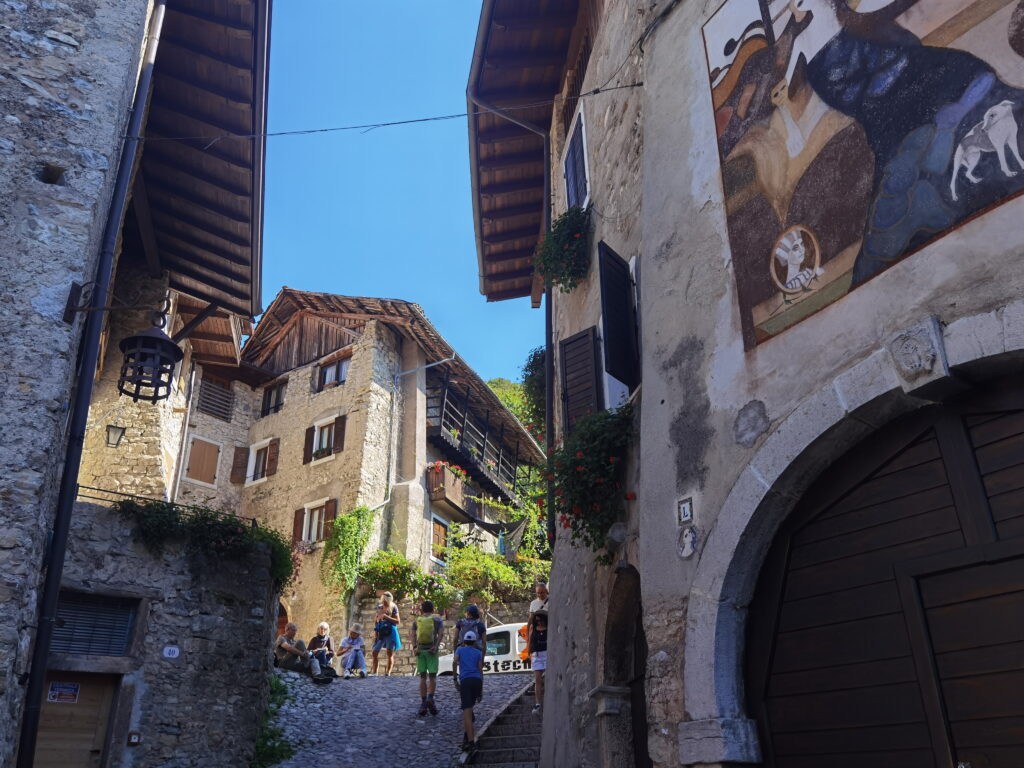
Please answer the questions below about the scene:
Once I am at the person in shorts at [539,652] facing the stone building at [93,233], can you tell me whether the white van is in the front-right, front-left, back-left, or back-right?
back-right

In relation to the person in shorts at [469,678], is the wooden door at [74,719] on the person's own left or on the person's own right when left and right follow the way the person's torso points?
on the person's own left

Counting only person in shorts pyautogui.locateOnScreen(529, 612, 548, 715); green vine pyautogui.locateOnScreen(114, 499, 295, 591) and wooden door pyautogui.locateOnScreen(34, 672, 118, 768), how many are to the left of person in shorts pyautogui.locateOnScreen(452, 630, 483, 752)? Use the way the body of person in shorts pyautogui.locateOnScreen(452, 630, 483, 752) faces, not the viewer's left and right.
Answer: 2

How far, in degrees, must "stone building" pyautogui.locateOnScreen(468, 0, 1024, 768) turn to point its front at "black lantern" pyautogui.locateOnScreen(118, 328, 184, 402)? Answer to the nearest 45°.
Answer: approximately 45° to its right

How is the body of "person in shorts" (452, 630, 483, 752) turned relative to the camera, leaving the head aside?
away from the camera

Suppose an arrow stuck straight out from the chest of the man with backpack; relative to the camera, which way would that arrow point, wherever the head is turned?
away from the camera

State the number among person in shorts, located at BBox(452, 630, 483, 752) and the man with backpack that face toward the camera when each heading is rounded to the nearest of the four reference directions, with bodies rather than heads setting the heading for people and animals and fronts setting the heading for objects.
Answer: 0

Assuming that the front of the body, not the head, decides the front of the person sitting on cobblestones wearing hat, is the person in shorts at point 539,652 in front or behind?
in front
